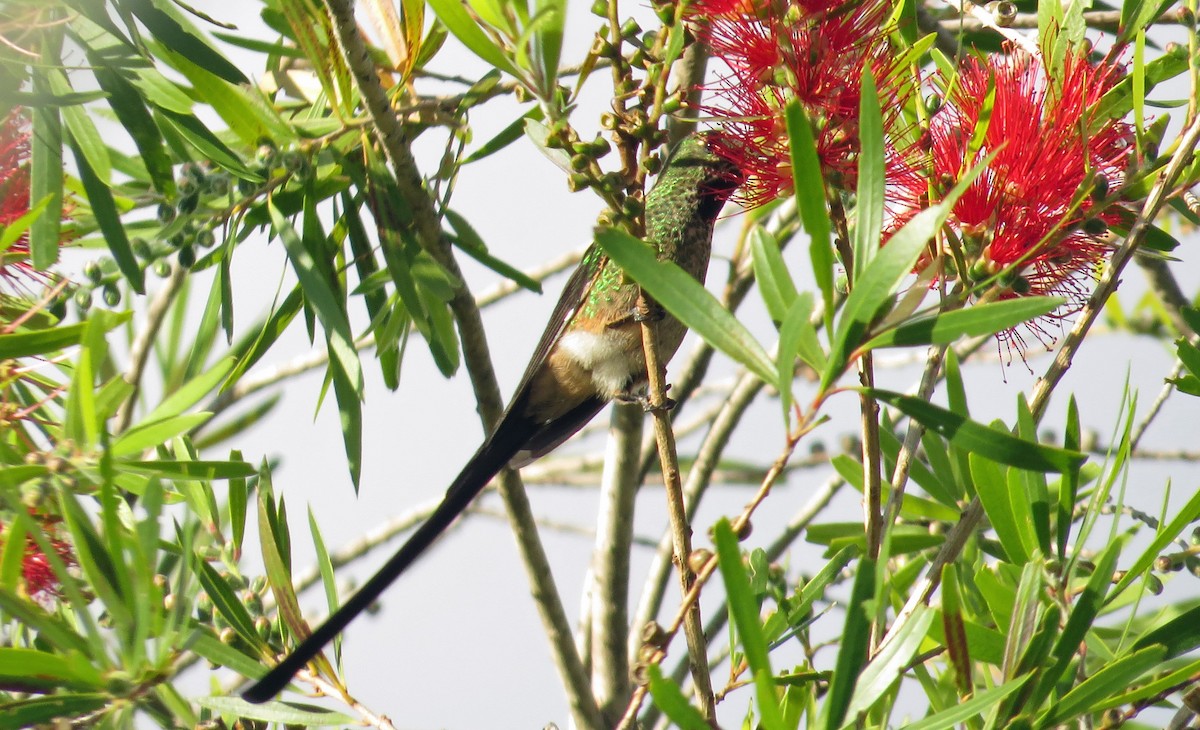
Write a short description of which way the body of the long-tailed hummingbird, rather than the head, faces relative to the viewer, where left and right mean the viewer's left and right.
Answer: facing to the right of the viewer
